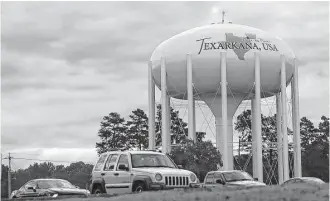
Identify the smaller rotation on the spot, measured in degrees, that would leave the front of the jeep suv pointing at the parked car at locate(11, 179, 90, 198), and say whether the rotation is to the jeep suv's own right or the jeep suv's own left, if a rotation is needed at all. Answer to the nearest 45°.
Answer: approximately 180°

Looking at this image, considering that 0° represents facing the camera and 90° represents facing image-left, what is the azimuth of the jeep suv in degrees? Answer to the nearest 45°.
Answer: approximately 315°

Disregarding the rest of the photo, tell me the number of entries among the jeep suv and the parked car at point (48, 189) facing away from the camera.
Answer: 0

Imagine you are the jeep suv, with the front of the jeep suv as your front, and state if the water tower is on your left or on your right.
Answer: on your left
